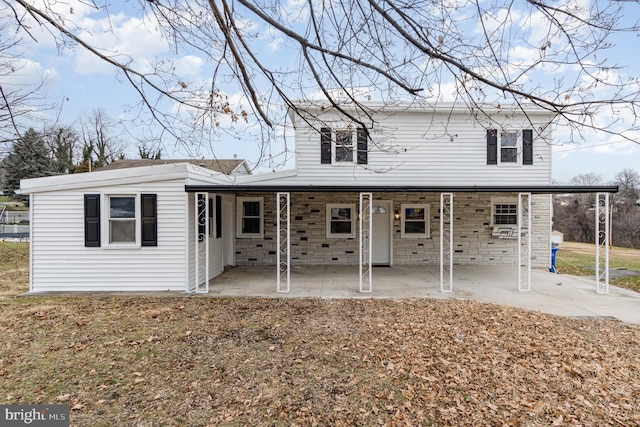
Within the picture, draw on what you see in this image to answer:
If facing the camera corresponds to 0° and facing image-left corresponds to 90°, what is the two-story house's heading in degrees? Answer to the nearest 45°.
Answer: approximately 0°
